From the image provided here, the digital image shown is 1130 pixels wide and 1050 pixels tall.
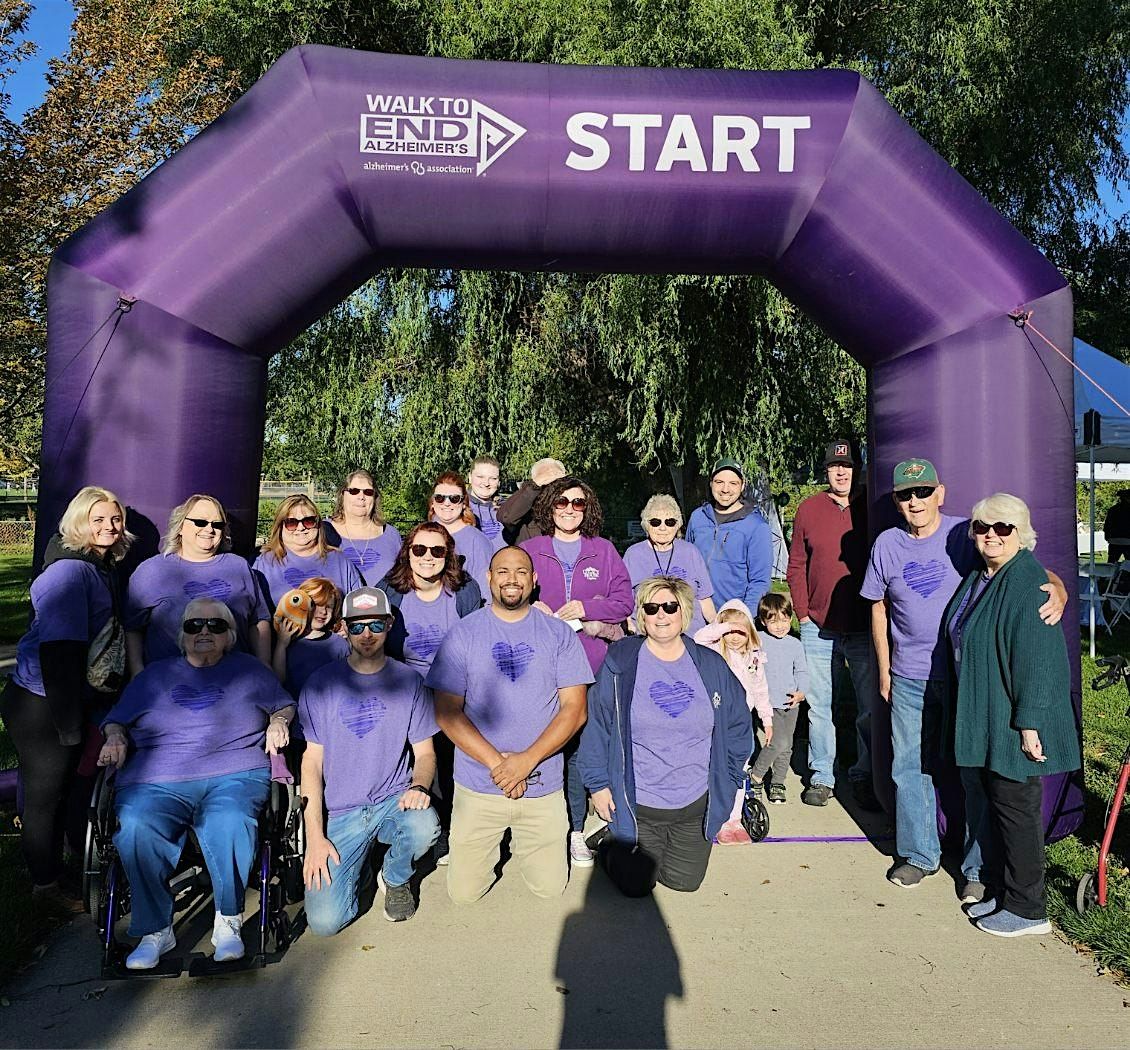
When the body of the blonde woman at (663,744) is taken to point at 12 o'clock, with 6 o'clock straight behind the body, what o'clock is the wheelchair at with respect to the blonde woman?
The wheelchair is roughly at 2 o'clock from the blonde woman.

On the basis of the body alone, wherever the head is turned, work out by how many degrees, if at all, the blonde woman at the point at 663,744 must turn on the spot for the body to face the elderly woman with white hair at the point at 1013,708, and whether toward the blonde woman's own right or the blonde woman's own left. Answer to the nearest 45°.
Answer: approximately 90° to the blonde woman's own left

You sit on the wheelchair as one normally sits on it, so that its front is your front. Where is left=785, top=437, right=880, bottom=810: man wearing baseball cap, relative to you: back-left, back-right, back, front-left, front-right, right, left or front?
left

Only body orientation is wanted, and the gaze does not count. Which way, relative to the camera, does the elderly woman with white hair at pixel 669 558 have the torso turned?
toward the camera

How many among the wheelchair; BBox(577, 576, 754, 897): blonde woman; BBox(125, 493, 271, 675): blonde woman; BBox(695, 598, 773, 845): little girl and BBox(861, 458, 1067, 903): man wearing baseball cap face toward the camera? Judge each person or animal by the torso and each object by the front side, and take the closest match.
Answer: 5

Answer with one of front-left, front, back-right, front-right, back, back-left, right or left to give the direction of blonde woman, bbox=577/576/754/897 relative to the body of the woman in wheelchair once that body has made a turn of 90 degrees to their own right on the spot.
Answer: back

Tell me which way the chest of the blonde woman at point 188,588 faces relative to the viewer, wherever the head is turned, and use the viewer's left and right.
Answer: facing the viewer

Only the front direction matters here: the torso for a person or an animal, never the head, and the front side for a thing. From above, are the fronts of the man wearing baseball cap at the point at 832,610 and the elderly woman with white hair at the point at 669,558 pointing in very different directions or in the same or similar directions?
same or similar directions

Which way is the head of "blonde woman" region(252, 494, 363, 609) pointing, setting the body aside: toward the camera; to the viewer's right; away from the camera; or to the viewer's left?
toward the camera

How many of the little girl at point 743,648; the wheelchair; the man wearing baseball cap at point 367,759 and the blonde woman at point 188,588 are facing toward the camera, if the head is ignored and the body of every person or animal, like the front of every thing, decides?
4

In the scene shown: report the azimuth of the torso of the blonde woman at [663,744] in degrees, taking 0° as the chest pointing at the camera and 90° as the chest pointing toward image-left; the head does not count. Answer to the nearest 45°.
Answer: approximately 0°

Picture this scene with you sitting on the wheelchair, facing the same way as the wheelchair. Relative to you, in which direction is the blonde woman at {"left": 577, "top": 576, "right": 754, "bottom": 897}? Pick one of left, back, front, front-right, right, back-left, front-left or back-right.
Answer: left

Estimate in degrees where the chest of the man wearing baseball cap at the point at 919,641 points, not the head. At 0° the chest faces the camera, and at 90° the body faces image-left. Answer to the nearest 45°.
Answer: approximately 0°

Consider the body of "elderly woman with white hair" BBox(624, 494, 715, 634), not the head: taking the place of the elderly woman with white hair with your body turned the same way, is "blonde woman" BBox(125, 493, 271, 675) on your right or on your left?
on your right

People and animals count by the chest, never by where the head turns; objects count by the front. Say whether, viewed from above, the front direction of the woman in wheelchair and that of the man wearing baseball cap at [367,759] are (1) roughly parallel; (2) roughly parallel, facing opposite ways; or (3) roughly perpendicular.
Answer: roughly parallel

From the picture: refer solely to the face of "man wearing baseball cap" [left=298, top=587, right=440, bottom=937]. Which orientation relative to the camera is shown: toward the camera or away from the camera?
toward the camera

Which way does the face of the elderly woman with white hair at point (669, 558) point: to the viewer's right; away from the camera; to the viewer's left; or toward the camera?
toward the camera

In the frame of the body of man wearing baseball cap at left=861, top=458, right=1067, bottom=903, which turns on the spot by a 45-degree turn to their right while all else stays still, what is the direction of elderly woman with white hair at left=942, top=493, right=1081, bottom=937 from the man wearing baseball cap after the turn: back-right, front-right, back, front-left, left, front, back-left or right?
left

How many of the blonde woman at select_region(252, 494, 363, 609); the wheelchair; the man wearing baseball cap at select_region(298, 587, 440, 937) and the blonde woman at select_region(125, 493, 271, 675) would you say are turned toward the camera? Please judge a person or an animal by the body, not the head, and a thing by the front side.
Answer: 4

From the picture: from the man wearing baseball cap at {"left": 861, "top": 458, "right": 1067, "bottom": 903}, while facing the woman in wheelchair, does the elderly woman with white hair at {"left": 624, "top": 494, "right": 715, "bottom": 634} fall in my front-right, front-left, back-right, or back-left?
front-right

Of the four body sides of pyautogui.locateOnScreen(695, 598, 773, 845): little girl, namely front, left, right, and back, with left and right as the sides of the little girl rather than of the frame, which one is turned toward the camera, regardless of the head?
front
